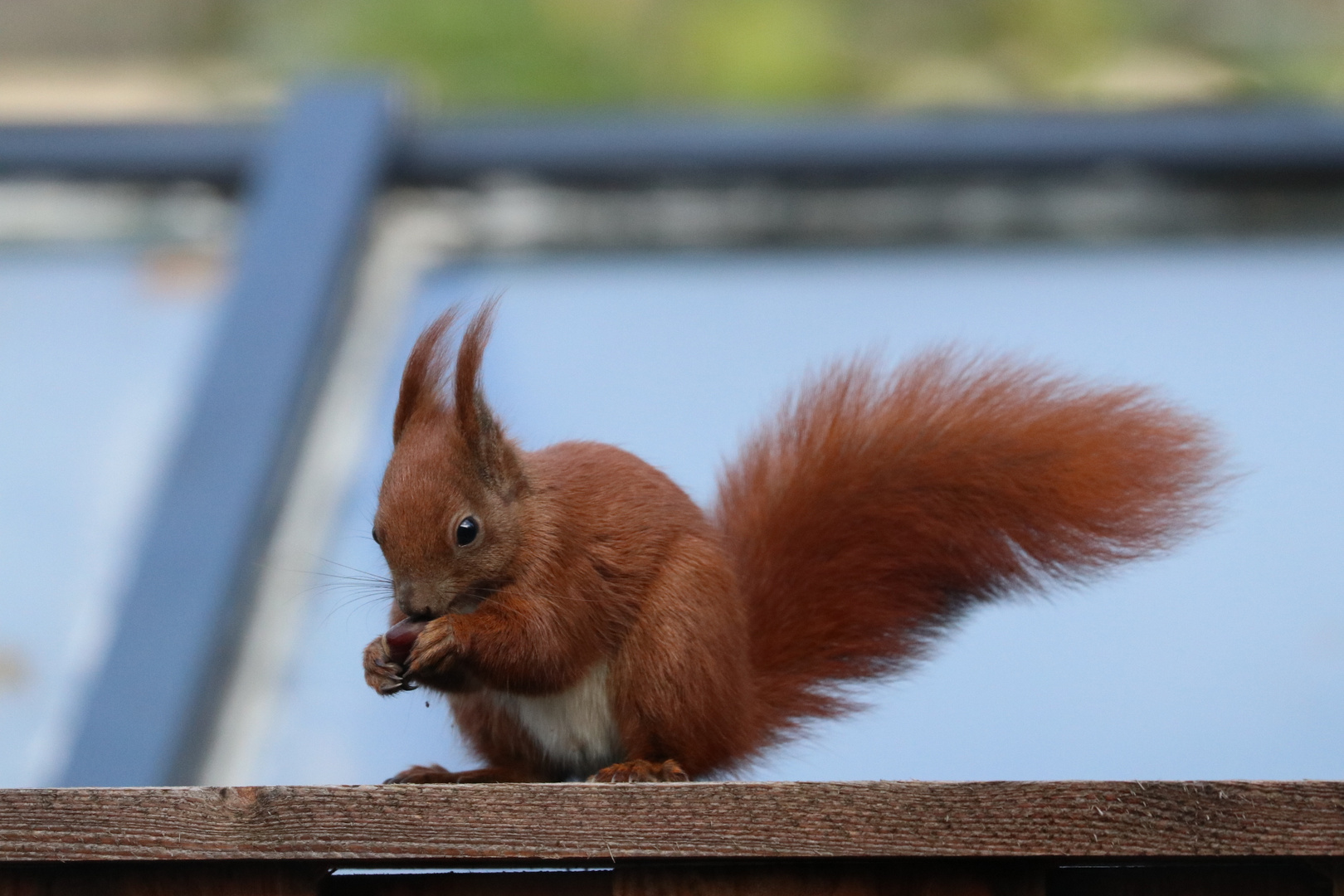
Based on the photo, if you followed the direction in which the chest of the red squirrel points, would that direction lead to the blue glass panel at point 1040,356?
no

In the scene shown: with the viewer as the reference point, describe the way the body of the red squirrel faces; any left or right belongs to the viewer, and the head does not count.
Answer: facing the viewer and to the left of the viewer
